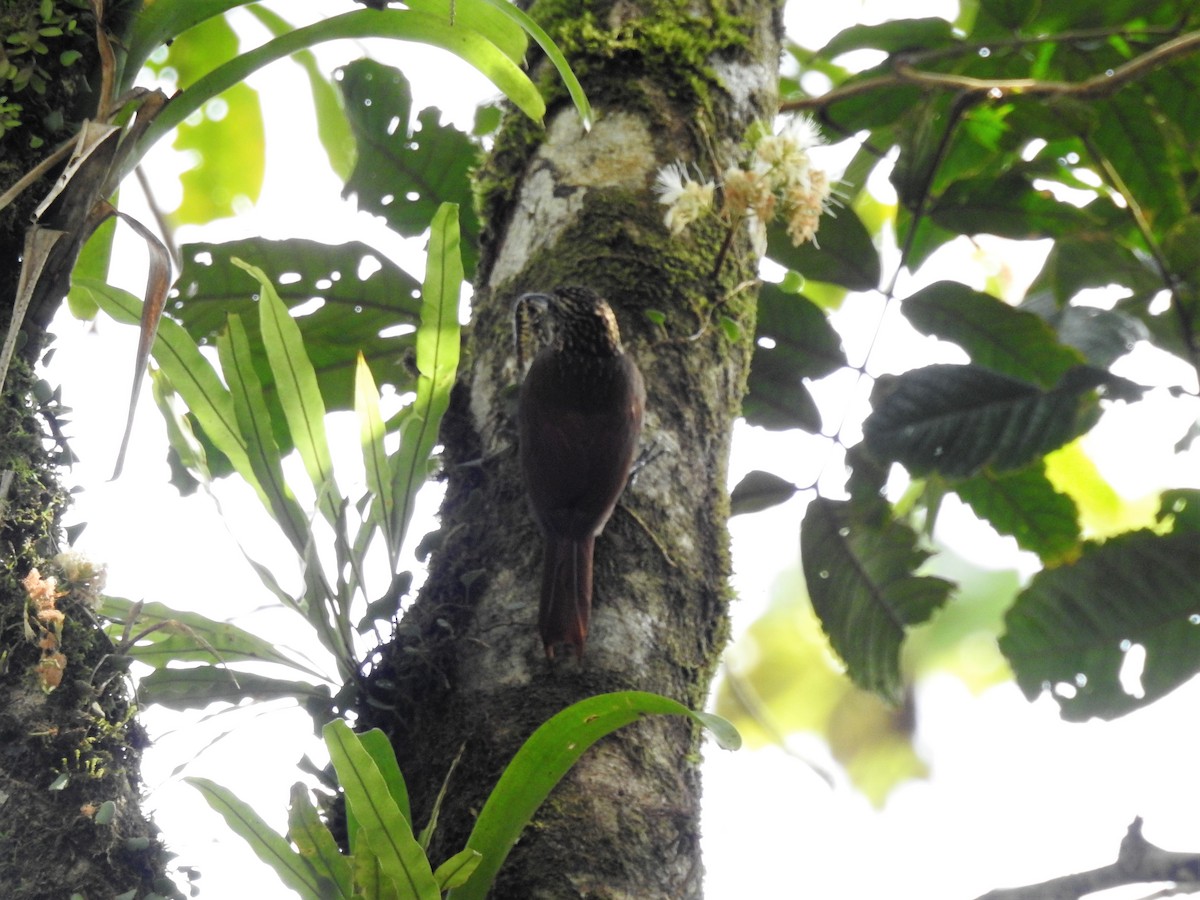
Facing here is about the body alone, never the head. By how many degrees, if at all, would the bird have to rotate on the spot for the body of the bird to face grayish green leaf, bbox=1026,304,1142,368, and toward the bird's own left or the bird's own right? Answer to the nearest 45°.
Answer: approximately 45° to the bird's own right

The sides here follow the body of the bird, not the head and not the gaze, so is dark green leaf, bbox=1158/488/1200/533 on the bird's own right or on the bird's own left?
on the bird's own right

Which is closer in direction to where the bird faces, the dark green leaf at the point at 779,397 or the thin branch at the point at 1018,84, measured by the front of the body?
the dark green leaf

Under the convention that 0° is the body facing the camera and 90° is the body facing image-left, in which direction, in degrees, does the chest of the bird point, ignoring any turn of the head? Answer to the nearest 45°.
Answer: approximately 180°

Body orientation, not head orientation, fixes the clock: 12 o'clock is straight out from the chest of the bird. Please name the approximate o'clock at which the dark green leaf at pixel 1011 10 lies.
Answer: The dark green leaf is roughly at 2 o'clock from the bird.

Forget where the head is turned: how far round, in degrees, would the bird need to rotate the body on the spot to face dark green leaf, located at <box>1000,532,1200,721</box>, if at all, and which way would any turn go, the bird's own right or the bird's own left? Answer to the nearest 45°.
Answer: approximately 45° to the bird's own right
